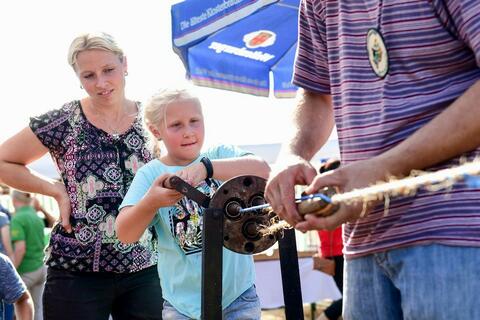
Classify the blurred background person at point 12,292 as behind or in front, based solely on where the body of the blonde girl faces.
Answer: behind

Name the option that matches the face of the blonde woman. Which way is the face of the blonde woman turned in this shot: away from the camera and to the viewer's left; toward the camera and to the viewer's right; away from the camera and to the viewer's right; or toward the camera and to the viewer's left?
toward the camera and to the viewer's right

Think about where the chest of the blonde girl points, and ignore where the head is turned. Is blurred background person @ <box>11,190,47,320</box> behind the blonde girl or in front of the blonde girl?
behind

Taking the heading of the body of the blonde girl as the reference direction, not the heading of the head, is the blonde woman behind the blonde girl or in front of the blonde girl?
behind

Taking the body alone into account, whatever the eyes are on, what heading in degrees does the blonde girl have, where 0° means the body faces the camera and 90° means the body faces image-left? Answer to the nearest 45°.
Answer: approximately 0°

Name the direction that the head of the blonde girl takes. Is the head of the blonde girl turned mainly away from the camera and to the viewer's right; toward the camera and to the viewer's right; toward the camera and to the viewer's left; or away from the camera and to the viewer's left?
toward the camera and to the viewer's right

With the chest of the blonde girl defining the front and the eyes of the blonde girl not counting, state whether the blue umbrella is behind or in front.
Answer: behind
